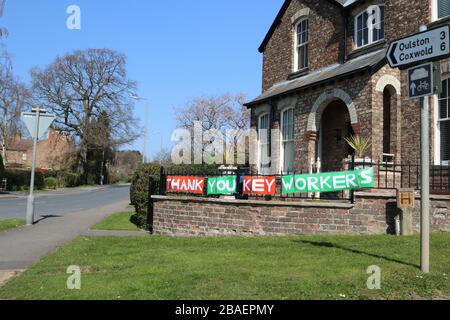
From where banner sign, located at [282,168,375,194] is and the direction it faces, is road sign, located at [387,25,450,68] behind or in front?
in front

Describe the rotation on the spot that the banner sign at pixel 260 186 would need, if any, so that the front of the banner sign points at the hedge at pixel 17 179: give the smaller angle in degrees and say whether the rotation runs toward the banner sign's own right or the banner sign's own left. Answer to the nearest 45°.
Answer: approximately 135° to the banner sign's own right

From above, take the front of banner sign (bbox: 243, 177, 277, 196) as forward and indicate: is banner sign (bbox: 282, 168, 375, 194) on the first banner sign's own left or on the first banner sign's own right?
on the first banner sign's own left

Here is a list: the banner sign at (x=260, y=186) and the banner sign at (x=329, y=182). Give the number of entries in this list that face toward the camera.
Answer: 2

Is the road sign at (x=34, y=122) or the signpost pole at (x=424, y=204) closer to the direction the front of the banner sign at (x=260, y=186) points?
the signpost pole

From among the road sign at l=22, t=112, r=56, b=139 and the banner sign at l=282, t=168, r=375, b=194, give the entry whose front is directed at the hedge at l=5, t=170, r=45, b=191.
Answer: the road sign

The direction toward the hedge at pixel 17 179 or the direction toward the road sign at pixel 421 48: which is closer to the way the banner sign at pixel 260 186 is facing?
the road sign

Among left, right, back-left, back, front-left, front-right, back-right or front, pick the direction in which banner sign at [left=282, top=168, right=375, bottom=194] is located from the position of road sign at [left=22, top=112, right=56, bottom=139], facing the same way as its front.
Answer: back-right

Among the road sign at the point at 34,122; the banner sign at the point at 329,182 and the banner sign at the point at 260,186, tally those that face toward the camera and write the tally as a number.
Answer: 2

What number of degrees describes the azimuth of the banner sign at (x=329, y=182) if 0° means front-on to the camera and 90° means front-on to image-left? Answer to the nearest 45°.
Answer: approximately 0°

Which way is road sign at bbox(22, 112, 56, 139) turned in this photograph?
away from the camera

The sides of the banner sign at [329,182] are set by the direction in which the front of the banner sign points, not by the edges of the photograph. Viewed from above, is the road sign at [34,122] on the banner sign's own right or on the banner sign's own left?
on the banner sign's own right
